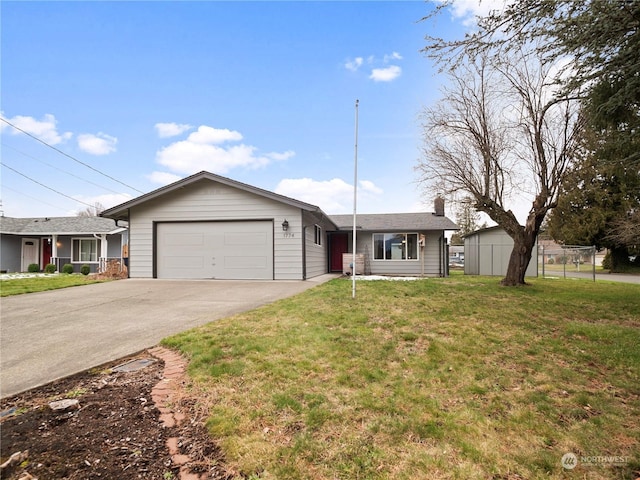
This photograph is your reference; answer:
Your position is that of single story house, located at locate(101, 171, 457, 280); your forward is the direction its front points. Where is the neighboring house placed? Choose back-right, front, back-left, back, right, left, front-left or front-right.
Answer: back-right

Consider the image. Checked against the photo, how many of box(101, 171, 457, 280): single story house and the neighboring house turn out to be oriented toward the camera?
2

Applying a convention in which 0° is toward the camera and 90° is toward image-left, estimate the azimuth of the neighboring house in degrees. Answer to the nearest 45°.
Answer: approximately 0°

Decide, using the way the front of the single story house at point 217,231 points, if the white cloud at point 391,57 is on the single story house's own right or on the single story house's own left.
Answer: on the single story house's own left
